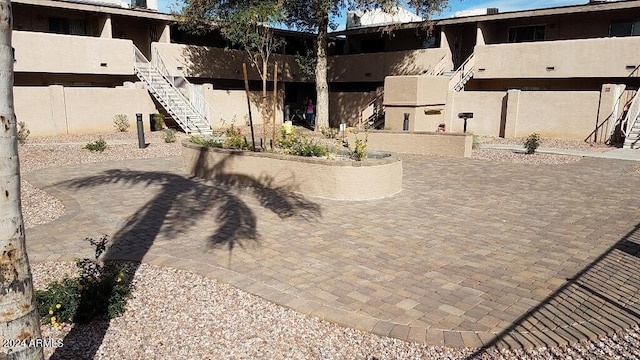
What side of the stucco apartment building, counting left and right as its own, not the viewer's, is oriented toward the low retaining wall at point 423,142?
front

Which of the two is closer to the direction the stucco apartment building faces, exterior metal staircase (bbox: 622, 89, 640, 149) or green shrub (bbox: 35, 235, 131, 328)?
the green shrub

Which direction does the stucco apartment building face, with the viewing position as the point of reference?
facing the viewer

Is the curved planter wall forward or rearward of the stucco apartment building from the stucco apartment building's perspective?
forward

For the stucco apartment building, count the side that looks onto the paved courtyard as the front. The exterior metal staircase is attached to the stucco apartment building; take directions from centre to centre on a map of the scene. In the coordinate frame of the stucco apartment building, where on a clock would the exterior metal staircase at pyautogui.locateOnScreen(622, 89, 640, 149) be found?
The exterior metal staircase is roughly at 10 o'clock from the stucco apartment building.

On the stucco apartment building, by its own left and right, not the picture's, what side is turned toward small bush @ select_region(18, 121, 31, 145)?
right

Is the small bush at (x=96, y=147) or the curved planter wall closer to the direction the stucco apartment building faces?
the curved planter wall

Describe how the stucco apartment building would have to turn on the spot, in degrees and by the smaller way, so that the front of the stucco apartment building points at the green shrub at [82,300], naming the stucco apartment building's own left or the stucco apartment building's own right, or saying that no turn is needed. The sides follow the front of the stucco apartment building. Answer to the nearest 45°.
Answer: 0° — it already faces it

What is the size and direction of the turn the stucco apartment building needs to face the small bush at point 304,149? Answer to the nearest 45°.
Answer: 0° — it already faces it

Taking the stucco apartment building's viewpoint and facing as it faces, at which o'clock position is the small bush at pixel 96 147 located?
The small bush is roughly at 2 o'clock from the stucco apartment building.
